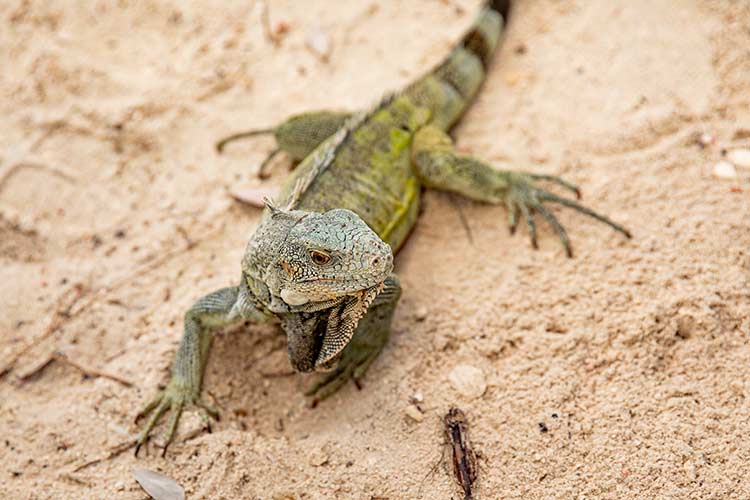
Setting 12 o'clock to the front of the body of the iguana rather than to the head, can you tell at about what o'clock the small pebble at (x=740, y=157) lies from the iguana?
The small pebble is roughly at 7 o'clock from the iguana.

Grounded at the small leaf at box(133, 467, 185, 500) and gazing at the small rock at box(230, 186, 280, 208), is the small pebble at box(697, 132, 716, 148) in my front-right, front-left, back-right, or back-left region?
front-right

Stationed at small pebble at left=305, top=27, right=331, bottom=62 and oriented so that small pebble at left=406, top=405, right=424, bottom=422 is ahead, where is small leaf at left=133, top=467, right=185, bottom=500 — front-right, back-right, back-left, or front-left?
front-right

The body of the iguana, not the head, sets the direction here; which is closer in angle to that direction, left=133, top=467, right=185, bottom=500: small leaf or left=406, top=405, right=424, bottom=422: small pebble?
the small leaf

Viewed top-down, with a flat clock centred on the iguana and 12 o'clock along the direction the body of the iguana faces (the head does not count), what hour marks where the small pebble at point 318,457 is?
The small pebble is roughly at 11 o'clock from the iguana.

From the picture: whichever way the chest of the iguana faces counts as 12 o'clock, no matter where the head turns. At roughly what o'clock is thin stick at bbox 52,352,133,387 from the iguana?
The thin stick is roughly at 1 o'clock from the iguana.

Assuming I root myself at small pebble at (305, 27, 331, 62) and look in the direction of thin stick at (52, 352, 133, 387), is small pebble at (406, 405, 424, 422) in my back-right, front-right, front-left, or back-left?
front-left

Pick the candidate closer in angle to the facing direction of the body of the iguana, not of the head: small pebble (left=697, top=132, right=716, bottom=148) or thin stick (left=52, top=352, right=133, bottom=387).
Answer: the thin stick

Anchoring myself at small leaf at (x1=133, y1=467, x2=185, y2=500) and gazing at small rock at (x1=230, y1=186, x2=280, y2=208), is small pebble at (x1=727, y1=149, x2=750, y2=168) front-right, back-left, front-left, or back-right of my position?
front-right

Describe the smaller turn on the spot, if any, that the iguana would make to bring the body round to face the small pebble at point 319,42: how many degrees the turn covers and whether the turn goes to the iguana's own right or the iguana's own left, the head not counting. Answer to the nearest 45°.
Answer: approximately 135° to the iguana's own right

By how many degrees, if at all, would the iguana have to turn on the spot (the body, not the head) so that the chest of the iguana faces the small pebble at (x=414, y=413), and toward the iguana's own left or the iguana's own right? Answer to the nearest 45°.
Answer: approximately 45° to the iguana's own left

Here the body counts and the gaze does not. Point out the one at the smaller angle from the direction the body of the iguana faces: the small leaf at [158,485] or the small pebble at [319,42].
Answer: the small leaf

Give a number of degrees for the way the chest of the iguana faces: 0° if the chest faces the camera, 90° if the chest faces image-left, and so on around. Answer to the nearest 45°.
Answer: approximately 45°

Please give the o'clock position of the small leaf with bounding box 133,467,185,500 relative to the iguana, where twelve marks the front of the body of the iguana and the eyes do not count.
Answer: The small leaf is roughly at 12 o'clock from the iguana.
